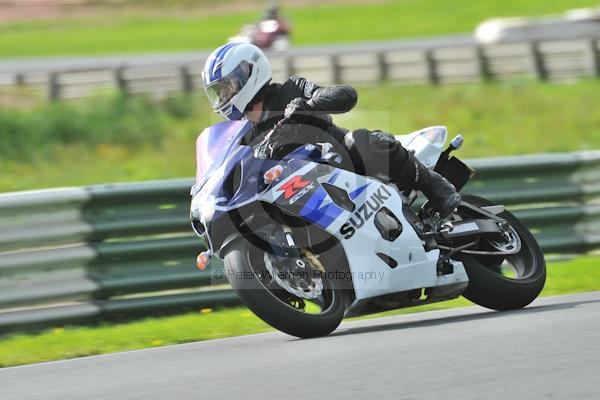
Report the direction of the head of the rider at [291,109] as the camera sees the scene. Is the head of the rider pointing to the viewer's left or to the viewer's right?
to the viewer's left

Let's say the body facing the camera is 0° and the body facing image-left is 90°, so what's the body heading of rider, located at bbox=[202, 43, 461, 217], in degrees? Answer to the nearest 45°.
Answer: approximately 45°
